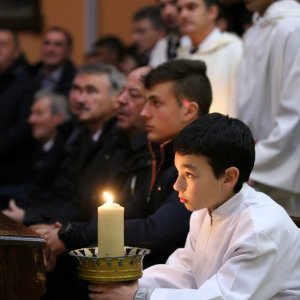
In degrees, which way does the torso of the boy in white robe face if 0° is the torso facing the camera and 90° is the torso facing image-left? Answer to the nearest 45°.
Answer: approximately 45°

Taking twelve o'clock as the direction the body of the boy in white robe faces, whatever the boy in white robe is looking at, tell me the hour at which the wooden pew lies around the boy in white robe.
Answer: The wooden pew is roughly at 1 o'clock from the boy in white robe.

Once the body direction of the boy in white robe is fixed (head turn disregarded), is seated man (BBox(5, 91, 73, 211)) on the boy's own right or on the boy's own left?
on the boy's own right
